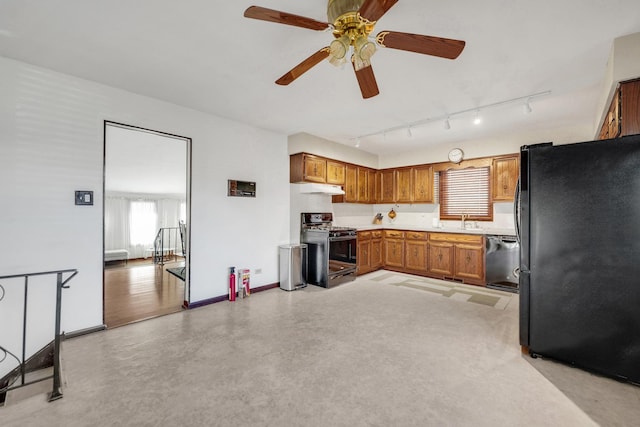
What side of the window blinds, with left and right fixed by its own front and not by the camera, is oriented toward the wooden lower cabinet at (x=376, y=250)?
right

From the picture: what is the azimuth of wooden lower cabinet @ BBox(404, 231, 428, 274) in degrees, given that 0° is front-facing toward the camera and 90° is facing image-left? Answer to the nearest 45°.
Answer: approximately 45°

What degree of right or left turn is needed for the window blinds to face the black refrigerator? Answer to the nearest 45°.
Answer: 0° — it already faces it

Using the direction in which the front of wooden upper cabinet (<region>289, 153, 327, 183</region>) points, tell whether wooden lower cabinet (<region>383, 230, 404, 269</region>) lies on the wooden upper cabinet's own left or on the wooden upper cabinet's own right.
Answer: on the wooden upper cabinet's own left

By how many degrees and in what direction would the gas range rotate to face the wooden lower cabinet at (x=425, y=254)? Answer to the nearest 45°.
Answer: approximately 45° to its left

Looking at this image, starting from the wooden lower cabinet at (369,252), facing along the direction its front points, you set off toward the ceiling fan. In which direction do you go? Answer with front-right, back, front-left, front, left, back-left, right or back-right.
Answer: front-right

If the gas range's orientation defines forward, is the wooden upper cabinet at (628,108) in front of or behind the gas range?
in front

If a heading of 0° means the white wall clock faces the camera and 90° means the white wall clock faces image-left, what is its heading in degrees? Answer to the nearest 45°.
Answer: approximately 0°
